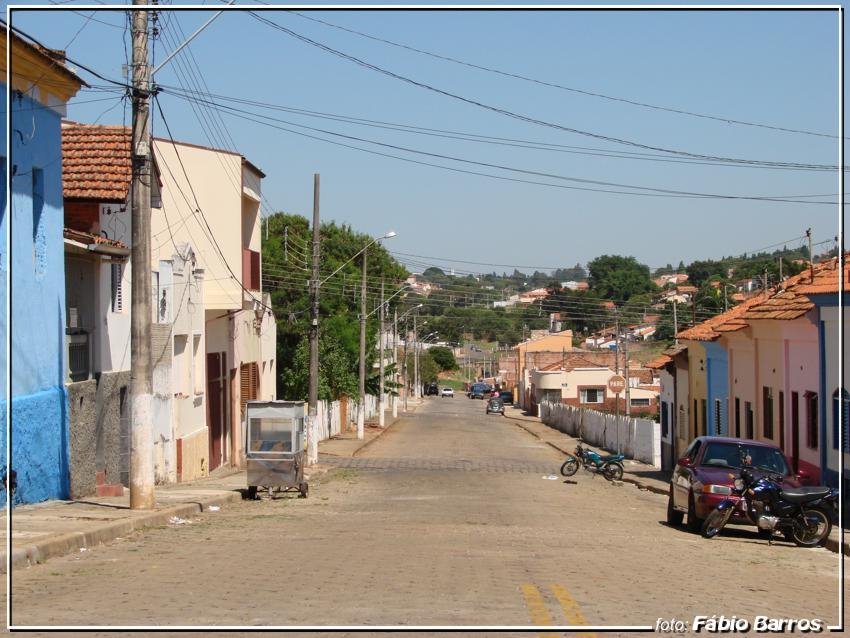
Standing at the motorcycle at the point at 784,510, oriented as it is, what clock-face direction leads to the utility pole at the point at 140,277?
The utility pole is roughly at 12 o'clock from the motorcycle.

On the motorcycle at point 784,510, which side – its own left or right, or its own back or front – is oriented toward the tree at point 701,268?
right

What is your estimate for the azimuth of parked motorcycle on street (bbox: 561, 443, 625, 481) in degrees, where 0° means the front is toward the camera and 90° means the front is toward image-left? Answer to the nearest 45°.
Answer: approximately 90°

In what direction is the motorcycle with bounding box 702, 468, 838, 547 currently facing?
to the viewer's left

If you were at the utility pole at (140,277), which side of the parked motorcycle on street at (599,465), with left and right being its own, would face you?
left

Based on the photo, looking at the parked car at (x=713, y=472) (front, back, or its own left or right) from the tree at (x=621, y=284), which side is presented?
back

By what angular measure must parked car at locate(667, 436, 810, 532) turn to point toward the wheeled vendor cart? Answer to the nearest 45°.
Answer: approximately 135° to its right
